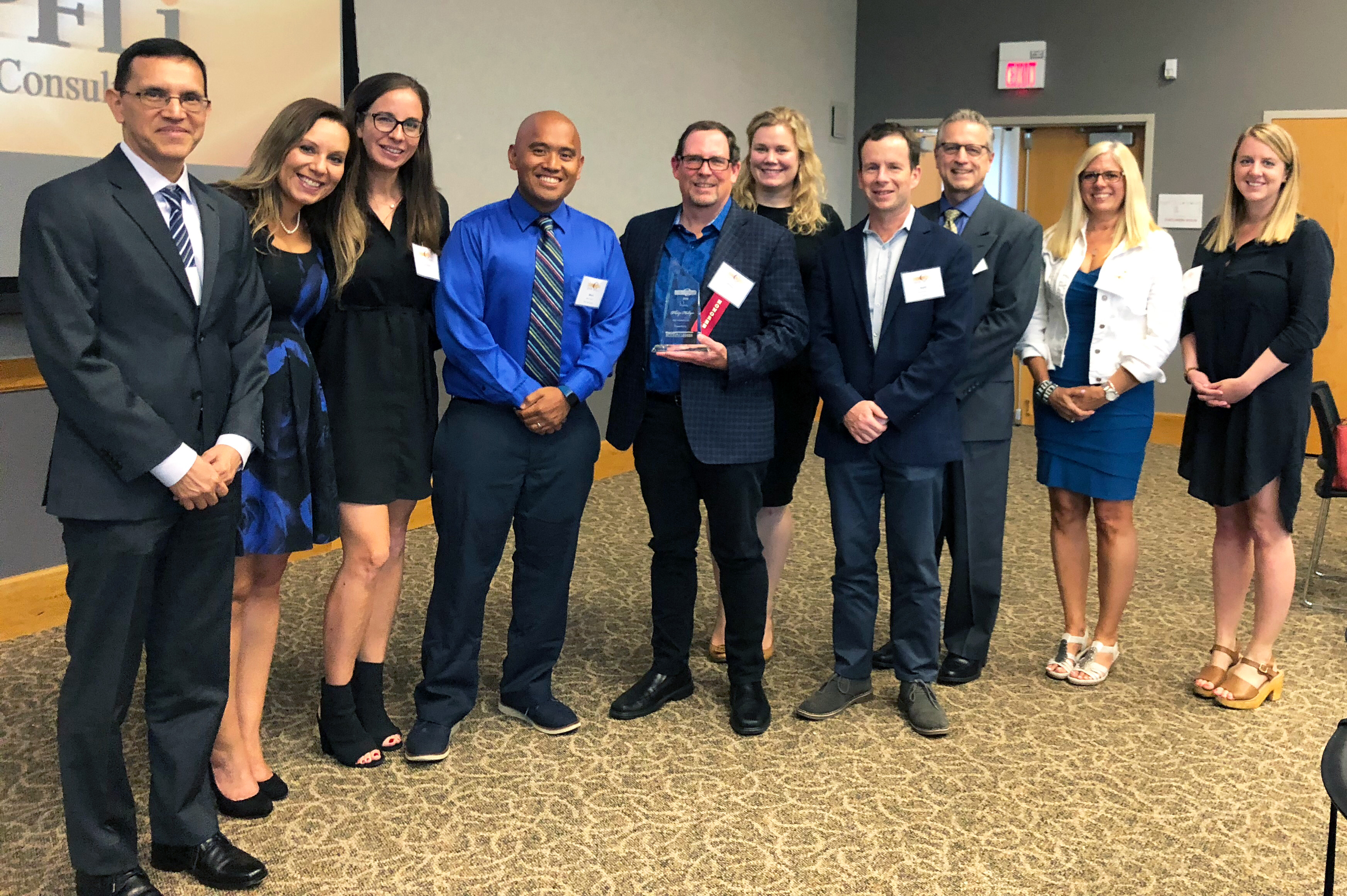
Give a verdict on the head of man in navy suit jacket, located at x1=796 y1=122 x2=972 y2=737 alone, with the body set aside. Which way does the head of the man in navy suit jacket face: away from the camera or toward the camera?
toward the camera

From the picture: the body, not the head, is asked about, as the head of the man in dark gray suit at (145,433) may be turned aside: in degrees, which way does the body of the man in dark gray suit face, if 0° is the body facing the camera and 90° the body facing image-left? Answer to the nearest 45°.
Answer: approximately 315°

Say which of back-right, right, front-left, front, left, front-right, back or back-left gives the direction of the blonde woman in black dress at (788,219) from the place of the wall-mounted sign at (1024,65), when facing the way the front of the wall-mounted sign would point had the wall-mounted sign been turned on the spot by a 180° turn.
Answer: back

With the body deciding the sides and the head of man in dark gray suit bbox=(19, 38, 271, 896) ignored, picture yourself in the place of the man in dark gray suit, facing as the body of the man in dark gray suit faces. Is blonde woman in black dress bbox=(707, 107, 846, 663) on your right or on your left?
on your left

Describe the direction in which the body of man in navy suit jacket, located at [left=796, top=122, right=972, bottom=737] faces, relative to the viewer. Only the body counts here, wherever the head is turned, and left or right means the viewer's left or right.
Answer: facing the viewer

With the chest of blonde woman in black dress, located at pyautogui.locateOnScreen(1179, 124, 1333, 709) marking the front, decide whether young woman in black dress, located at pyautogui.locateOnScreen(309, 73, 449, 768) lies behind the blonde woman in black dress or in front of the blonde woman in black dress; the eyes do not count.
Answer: in front

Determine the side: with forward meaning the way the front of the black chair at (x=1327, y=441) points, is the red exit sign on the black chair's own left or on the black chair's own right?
on the black chair's own left

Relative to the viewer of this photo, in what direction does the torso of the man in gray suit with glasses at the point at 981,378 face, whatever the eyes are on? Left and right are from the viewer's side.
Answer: facing the viewer and to the left of the viewer

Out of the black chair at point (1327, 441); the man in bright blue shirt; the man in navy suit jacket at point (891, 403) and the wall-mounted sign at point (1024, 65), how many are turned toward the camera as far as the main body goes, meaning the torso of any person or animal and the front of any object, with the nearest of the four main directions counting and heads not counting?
3

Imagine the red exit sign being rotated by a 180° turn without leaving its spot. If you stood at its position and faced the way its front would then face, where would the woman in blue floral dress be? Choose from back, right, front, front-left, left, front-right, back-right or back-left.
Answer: back

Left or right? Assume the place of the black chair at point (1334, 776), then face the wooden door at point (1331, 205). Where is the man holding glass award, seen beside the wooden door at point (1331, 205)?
left

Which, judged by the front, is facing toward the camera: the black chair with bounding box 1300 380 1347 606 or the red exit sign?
the red exit sign

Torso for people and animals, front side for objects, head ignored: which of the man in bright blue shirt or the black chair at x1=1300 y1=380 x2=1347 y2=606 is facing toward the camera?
the man in bright blue shirt

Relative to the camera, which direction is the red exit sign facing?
toward the camera

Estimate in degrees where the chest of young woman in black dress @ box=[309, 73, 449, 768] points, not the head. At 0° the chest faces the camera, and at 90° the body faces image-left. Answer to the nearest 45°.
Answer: approximately 315°

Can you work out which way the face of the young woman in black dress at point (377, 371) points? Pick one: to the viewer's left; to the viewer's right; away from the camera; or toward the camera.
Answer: toward the camera

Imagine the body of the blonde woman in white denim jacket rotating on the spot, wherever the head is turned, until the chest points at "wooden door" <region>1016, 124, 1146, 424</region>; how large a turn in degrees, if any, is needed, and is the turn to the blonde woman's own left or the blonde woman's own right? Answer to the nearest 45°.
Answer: approximately 135° to the blonde woman's own right
